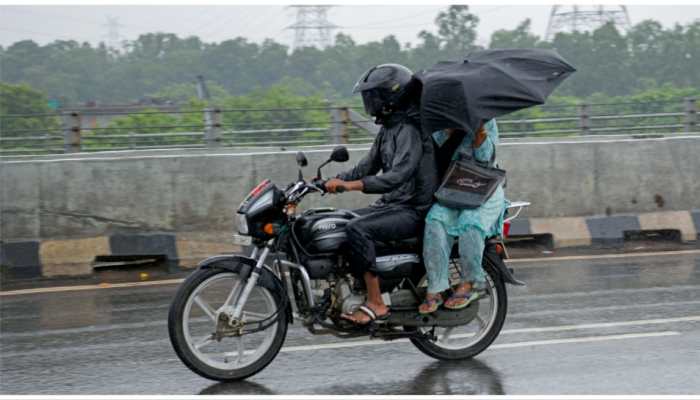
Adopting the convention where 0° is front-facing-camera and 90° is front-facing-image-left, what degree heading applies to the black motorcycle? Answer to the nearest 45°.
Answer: approximately 90°

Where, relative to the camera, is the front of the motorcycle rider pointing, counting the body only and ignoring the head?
to the viewer's left

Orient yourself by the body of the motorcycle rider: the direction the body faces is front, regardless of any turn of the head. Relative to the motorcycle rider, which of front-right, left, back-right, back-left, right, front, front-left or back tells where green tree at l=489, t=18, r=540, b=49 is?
right

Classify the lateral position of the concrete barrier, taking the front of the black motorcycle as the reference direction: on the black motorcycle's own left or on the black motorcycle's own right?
on the black motorcycle's own right

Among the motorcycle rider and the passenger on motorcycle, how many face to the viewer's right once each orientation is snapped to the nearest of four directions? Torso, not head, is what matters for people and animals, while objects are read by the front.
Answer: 0

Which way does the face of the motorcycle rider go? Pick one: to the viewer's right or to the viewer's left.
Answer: to the viewer's left

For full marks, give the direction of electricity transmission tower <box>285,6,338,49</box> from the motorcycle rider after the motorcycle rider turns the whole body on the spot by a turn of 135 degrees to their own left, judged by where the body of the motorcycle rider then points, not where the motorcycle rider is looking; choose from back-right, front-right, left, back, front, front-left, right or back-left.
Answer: back-left

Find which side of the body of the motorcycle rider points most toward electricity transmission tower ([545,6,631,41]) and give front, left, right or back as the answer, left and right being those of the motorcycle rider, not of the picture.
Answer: right

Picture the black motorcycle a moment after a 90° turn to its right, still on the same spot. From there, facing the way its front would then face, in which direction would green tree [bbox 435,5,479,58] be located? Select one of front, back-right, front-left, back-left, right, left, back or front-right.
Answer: front

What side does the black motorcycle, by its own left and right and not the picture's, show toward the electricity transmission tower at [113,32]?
right

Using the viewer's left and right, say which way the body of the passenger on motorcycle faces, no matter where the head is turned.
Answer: facing the viewer and to the left of the viewer
